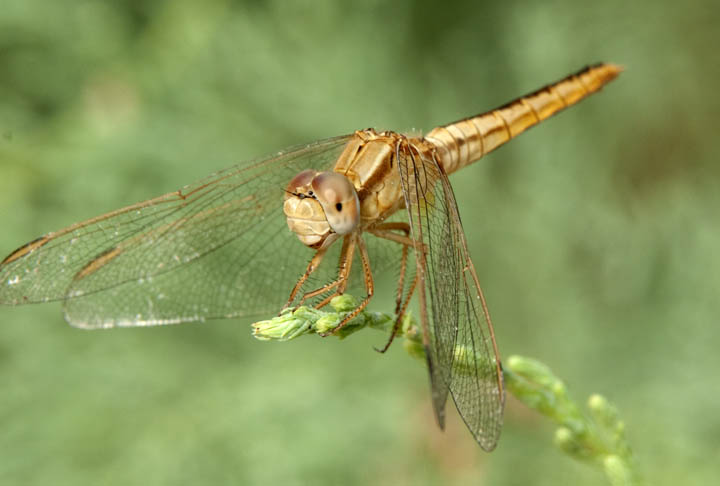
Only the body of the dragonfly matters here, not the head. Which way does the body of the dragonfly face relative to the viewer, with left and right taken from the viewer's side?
facing the viewer and to the left of the viewer
